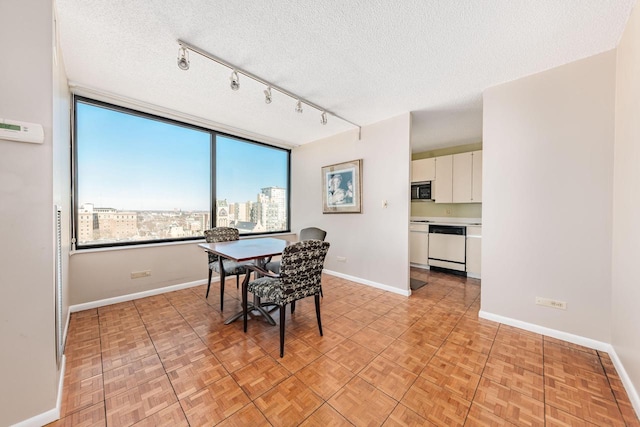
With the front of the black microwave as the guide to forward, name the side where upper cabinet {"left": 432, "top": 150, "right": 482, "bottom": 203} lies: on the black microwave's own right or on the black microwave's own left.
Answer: on the black microwave's own left

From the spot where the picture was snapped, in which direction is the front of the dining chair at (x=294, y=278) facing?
facing away from the viewer and to the left of the viewer

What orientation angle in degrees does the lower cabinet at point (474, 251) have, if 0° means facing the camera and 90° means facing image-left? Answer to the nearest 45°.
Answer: approximately 45°

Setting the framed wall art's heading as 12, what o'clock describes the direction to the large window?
The large window is roughly at 1 o'clock from the framed wall art.

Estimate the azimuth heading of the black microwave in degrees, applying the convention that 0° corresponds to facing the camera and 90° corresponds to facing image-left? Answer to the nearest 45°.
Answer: approximately 45°

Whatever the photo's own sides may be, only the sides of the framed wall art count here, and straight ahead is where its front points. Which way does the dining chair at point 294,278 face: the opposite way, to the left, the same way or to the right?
to the right

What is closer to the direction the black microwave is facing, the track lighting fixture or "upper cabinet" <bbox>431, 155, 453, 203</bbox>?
the track lighting fixture
